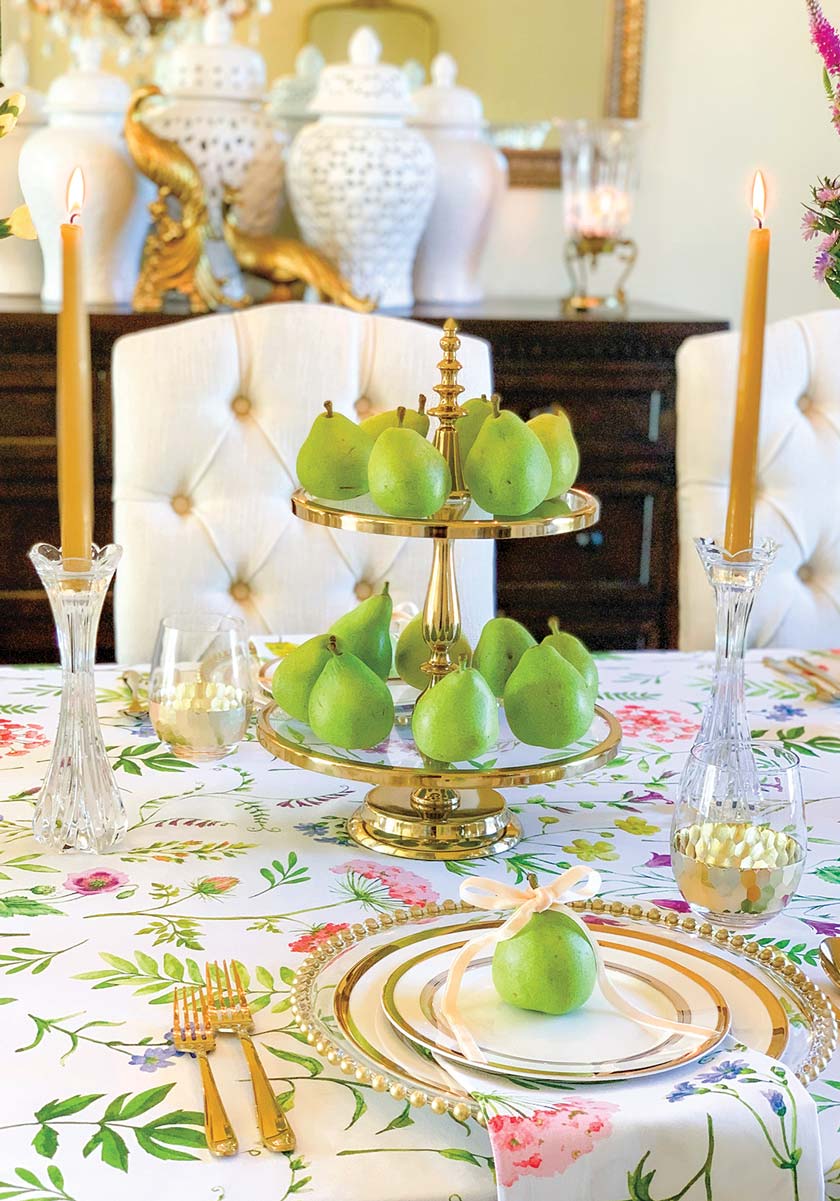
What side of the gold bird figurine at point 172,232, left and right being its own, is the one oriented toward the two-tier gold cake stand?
left

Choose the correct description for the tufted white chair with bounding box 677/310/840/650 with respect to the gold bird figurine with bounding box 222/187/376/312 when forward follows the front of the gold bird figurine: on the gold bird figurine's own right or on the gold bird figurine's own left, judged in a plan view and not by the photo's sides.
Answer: on the gold bird figurine's own left

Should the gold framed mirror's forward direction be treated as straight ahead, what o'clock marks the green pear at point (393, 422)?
The green pear is roughly at 12 o'clock from the gold framed mirror.

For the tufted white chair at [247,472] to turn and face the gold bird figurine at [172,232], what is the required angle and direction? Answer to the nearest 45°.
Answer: approximately 180°

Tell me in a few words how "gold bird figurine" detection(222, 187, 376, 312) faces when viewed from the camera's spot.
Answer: facing to the left of the viewer

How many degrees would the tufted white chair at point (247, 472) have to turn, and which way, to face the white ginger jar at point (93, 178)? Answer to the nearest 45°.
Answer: approximately 180°

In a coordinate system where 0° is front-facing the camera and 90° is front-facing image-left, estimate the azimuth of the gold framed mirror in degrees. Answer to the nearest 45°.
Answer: approximately 0°

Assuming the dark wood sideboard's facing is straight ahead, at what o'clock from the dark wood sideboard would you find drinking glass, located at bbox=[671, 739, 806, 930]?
The drinking glass is roughly at 12 o'clock from the dark wood sideboard.

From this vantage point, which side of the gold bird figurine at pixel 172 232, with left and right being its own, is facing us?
left

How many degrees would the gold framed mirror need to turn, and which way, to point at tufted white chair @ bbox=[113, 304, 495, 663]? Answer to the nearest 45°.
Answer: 0° — it already faces it

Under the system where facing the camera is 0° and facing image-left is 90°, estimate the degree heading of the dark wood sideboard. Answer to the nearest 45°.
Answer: approximately 0°

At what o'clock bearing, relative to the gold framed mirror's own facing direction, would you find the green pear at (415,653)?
The green pear is roughly at 12 o'clock from the gold framed mirror.

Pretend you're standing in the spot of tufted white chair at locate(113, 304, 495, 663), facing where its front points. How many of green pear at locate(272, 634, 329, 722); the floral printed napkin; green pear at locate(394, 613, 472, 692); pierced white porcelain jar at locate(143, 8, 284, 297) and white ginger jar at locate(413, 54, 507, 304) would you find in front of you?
3
